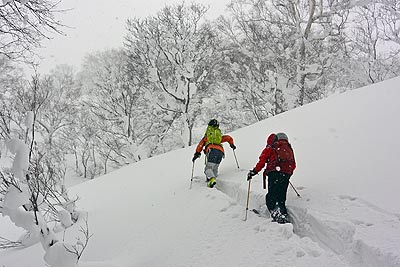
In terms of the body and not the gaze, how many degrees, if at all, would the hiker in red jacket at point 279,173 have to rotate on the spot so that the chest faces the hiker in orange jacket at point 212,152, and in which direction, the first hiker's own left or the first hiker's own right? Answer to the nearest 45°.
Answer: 0° — they already face them

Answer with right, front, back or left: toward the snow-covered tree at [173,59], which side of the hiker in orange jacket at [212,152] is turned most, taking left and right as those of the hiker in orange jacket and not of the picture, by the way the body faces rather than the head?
front

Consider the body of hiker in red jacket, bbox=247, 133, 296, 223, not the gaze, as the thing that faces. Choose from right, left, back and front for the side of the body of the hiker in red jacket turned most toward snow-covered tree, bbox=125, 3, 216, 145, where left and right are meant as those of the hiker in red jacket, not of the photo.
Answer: front

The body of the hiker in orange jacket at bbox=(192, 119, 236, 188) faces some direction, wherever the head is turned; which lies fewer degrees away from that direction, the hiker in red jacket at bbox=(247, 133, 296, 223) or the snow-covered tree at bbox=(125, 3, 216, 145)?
the snow-covered tree

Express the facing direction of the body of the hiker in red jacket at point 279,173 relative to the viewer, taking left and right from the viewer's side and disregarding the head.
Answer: facing away from the viewer and to the left of the viewer

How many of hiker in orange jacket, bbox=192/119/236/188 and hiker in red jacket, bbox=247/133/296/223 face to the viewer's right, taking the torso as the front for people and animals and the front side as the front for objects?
0

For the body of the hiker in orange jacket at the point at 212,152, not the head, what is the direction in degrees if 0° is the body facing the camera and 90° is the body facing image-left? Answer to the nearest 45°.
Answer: approximately 180°

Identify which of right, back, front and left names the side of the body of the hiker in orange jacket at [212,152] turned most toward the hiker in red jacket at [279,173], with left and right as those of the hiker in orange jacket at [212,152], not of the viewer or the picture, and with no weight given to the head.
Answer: back
